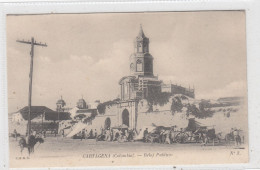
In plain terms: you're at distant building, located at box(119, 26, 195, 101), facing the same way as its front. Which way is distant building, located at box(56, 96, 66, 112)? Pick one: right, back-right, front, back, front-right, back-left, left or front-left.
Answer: front-right

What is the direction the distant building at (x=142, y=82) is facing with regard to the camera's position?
facing the viewer and to the left of the viewer
